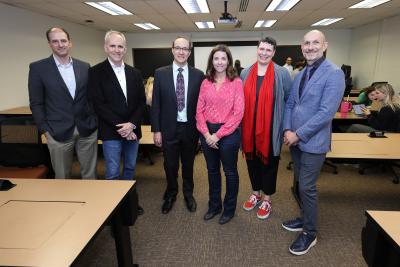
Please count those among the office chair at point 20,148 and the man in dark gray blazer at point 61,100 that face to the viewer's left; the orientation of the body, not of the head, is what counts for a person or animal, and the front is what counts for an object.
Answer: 0

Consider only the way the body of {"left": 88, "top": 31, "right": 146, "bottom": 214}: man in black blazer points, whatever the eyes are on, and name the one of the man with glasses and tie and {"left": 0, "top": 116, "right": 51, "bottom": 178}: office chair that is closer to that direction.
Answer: the man with glasses and tie

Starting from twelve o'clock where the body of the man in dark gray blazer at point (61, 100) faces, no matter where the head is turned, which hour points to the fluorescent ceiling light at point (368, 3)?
The fluorescent ceiling light is roughly at 10 o'clock from the man in dark gray blazer.

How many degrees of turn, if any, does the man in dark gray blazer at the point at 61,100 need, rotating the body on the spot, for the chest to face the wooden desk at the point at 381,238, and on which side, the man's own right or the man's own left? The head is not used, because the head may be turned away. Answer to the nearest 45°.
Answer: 0° — they already face it

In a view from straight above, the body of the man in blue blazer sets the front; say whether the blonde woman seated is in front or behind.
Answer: behind

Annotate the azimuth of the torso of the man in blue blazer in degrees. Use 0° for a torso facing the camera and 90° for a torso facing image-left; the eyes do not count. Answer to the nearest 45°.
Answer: approximately 45°

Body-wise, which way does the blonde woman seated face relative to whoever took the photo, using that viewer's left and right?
facing to the left of the viewer
